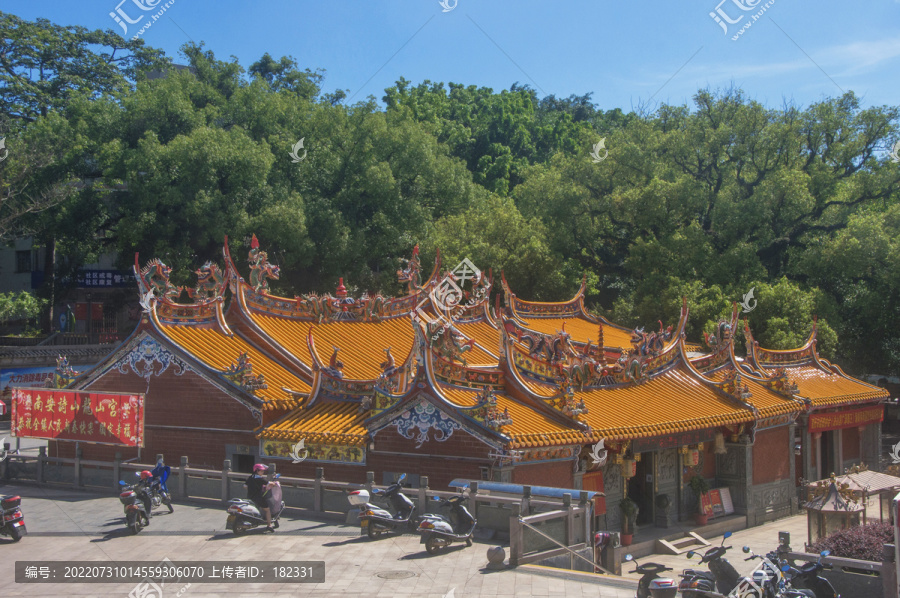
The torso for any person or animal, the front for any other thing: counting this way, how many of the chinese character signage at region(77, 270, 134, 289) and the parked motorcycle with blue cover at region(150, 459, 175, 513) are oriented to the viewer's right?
0

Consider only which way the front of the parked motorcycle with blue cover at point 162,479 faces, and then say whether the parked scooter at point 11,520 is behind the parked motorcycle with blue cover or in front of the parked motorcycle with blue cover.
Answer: in front

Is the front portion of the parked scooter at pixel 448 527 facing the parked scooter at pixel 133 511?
no

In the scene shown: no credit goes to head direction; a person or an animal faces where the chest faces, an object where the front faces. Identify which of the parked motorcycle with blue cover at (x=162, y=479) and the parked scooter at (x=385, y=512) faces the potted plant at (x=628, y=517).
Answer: the parked scooter

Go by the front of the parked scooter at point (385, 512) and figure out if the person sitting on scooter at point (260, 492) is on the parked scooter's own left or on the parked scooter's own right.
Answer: on the parked scooter's own left

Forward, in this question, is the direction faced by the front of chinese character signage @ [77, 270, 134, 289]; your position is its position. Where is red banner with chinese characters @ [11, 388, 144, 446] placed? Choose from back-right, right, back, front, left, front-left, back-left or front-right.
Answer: front

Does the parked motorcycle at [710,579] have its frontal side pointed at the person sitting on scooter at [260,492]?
no

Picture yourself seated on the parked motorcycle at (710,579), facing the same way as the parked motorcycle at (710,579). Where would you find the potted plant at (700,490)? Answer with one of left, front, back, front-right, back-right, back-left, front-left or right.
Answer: front-left

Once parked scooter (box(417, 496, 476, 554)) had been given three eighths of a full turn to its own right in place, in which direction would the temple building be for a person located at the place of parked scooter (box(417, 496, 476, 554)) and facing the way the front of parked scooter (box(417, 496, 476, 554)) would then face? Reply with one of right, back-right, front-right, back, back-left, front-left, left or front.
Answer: back

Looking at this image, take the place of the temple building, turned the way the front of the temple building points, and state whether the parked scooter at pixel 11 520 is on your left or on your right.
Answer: on your right

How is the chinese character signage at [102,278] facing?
toward the camera
